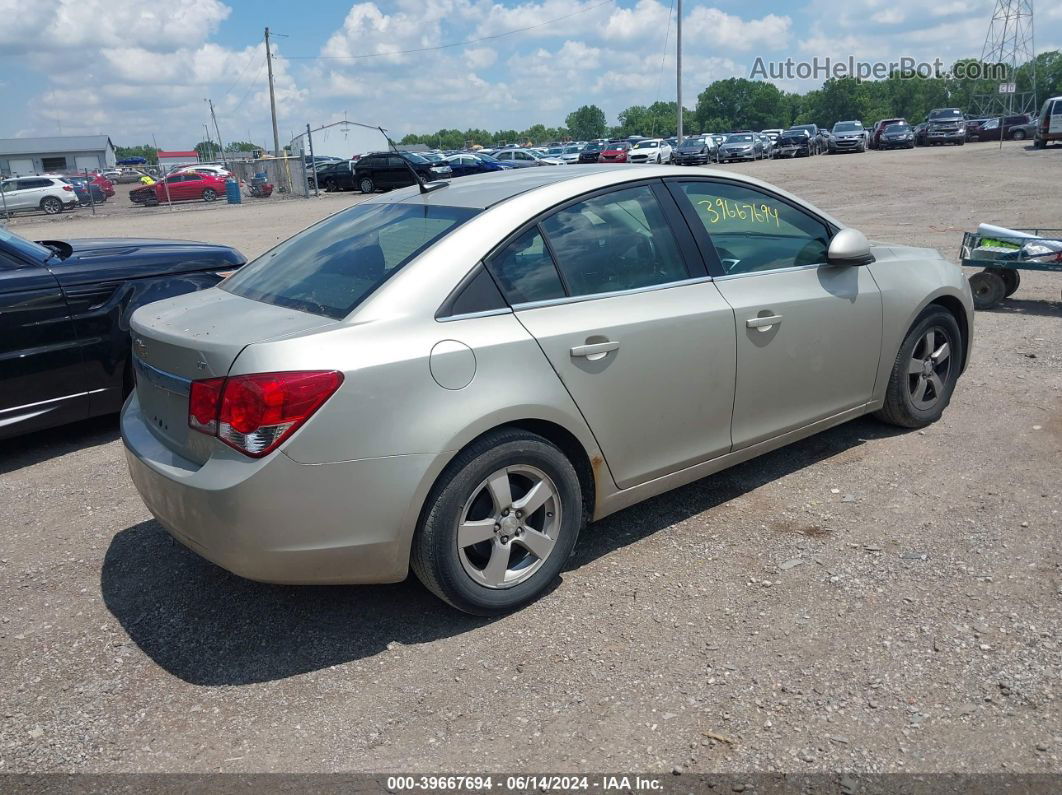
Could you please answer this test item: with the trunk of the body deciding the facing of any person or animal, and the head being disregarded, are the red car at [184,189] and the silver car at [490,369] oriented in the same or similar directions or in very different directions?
very different directions

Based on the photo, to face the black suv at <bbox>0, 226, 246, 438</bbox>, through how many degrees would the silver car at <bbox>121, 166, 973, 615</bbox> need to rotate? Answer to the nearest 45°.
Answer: approximately 90° to its left

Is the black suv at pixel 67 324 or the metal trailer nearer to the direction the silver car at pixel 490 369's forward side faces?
the metal trailer

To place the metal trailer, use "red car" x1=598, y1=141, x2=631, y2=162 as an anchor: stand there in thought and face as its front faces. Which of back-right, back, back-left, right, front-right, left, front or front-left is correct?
front-left

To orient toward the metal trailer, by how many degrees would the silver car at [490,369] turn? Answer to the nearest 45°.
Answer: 0° — it already faces it

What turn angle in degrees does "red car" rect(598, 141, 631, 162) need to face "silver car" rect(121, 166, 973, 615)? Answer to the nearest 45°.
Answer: approximately 45° to its left

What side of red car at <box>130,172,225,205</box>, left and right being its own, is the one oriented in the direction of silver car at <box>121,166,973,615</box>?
left

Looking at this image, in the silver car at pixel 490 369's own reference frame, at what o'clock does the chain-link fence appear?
The chain-link fence is roughly at 10 o'clock from the silver car.

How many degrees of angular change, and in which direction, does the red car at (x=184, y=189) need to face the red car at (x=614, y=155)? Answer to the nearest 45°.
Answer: approximately 180°

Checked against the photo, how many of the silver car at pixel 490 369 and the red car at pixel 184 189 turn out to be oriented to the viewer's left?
1

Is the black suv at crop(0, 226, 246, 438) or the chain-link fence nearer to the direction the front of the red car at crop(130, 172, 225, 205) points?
the black suv

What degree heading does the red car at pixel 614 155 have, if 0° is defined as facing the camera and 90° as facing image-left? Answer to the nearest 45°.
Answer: approximately 45°

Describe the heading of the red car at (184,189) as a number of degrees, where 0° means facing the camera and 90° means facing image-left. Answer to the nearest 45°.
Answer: approximately 90°

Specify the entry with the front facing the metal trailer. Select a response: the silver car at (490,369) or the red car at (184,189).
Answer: the silver car

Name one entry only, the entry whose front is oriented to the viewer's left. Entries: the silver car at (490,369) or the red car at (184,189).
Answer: the red car

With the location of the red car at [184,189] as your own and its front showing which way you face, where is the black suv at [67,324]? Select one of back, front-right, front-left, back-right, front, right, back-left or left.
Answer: left
